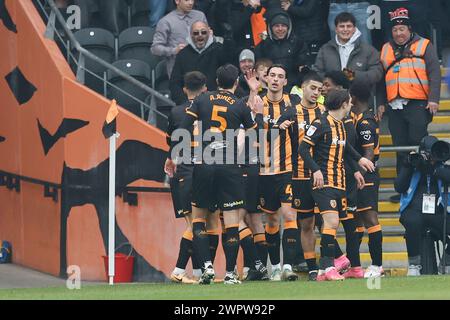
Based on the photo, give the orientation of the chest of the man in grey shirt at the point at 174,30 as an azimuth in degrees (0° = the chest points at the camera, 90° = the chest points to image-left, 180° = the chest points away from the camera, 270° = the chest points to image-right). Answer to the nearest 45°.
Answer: approximately 315°

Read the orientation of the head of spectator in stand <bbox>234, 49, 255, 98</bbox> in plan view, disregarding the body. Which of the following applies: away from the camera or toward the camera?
toward the camera

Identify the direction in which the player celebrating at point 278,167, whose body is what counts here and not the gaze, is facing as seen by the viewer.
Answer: toward the camera

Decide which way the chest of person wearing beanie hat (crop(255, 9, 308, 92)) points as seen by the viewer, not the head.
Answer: toward the camera

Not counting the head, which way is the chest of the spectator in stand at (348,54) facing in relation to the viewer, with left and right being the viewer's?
facing the viewer

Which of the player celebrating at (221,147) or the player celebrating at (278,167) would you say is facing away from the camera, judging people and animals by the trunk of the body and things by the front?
the player celebrating at (221,147)

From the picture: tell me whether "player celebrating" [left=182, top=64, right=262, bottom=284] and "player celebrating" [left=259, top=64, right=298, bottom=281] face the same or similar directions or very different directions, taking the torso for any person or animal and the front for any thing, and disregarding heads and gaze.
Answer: very different directions

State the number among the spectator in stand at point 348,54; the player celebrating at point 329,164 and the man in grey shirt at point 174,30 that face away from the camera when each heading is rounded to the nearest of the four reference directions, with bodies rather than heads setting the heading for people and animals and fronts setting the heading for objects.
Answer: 0

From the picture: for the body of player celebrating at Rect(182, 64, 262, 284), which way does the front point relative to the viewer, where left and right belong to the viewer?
facing away from the viewer
